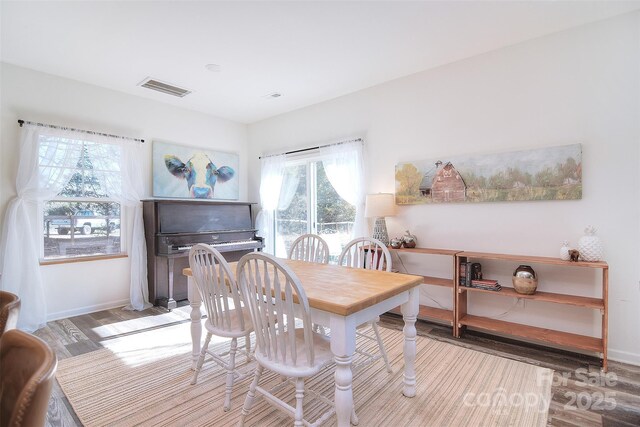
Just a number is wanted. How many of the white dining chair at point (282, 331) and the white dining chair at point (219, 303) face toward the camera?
0

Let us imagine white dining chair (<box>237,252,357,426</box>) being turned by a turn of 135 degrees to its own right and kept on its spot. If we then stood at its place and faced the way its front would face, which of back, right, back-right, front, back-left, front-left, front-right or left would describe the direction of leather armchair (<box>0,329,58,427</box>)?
front-right

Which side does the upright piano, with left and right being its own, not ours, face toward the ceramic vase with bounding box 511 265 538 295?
front

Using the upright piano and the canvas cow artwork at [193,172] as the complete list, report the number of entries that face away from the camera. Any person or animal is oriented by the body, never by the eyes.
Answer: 0

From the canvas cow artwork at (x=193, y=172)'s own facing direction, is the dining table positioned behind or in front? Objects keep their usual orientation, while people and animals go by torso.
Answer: in front

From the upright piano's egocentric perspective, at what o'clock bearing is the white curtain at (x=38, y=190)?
The white curtain is roughly at 4 o'clock from the upright piano.

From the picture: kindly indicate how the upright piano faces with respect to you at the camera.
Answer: facing the viewer and to the right of the viewer

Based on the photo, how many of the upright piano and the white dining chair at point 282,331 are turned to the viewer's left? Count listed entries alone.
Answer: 0

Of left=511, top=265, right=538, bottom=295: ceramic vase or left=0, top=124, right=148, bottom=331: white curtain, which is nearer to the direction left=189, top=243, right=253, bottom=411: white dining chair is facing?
the ceramic vase

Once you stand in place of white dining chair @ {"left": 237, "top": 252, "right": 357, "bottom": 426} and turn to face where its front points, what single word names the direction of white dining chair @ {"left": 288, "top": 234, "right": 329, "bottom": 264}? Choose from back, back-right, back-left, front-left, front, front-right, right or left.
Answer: front-left

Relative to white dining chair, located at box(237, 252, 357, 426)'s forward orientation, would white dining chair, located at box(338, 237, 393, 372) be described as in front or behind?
in front

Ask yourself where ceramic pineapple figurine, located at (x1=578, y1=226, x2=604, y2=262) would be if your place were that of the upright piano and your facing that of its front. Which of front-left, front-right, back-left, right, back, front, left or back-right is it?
front

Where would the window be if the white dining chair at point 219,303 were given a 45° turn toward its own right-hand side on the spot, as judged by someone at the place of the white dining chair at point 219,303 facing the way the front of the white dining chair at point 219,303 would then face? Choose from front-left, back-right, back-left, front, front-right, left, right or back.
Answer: back-left

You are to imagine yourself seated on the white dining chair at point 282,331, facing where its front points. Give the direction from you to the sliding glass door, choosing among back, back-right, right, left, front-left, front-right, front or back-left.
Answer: front-left

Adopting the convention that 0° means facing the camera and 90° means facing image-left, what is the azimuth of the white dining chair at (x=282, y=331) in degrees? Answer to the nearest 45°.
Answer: approximately 225°
